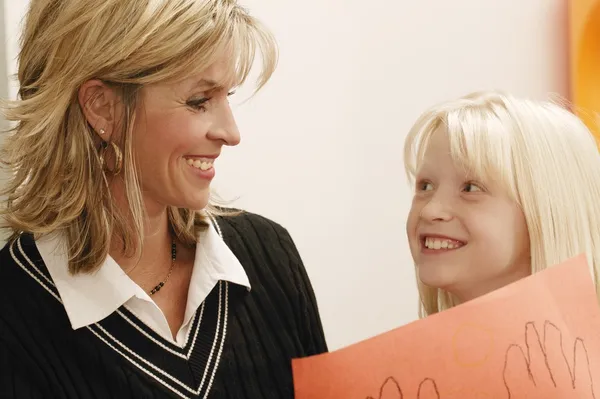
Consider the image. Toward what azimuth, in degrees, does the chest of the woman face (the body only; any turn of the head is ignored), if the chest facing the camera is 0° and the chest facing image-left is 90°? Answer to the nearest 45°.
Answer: approximately 315°

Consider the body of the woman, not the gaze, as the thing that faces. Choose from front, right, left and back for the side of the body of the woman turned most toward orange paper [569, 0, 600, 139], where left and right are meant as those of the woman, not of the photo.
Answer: left

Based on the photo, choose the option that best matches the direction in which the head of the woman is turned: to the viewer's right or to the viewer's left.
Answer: to the viewer's right
